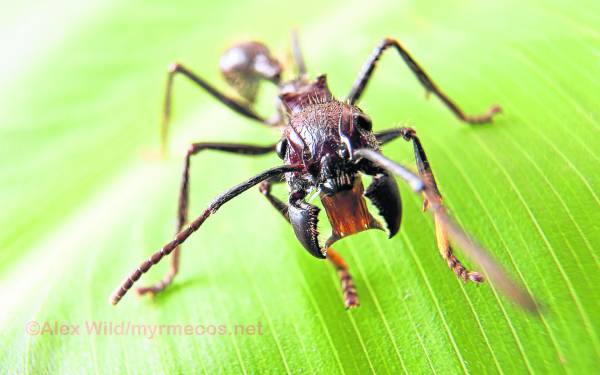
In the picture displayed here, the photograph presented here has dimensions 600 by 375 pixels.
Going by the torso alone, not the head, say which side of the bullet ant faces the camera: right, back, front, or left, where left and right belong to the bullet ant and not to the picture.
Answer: front
